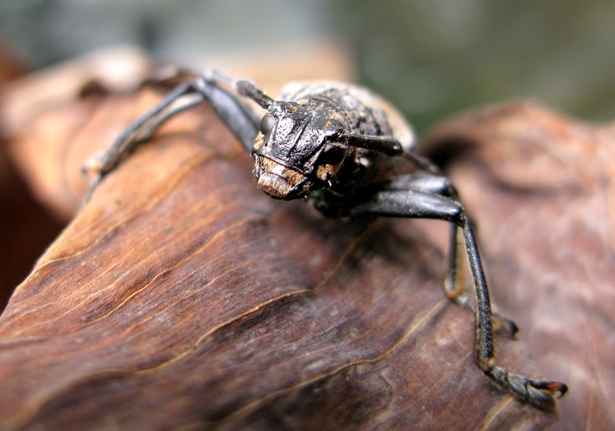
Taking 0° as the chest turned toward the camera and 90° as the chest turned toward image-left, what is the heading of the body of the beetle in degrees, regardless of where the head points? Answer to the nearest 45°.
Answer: approximately 45°
